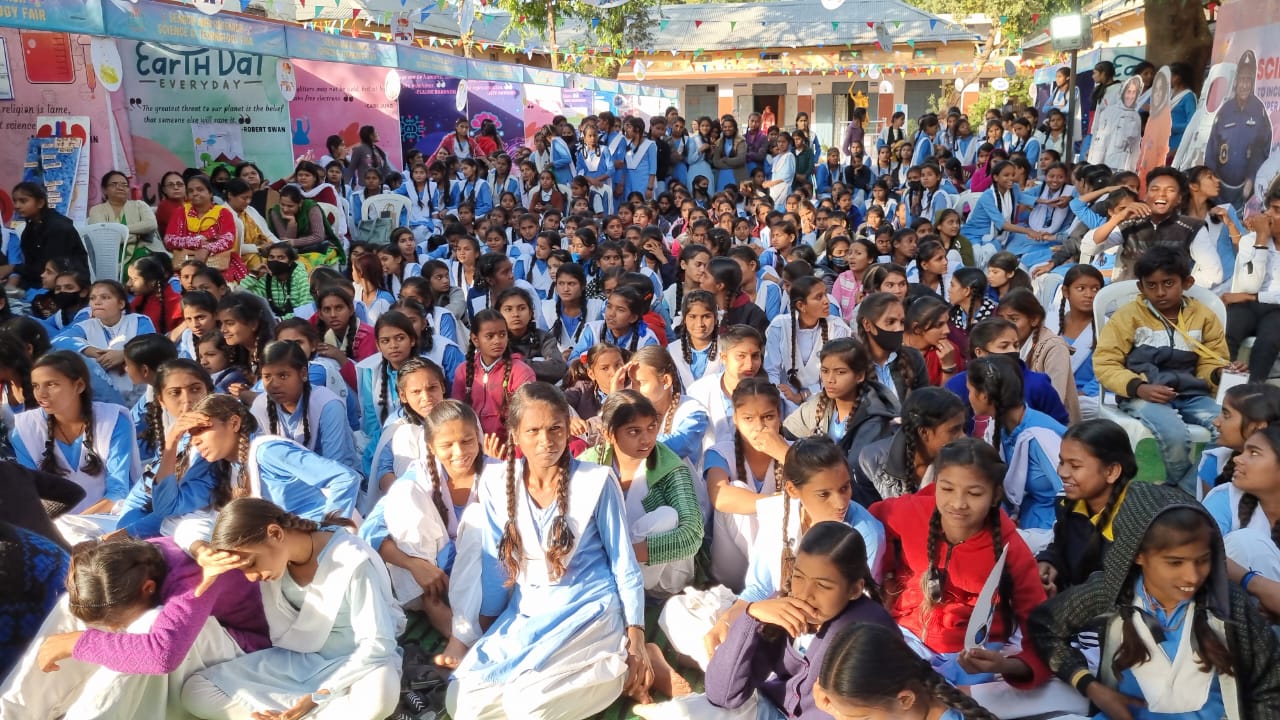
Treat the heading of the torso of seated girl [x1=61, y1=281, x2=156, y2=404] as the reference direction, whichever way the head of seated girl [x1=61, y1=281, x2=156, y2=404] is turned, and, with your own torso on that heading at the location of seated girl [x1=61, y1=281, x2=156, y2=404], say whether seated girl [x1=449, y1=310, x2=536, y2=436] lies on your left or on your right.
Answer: on your left

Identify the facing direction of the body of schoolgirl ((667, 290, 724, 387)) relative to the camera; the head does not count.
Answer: toward the camera

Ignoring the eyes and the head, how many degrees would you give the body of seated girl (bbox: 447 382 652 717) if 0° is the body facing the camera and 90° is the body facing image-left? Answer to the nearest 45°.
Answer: approximately 0°

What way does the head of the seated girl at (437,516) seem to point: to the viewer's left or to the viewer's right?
to the viewer's right

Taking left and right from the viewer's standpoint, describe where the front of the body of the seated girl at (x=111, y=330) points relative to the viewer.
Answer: facing the viewer

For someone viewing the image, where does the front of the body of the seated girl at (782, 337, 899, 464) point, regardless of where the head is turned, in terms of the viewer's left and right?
facing the viewer and to the left of the viewer

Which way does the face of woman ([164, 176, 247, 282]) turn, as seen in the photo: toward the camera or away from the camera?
toward the camera

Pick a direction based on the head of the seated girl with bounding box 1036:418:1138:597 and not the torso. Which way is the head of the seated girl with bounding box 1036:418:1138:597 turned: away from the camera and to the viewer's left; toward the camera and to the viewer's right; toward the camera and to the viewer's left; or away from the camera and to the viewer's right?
toward the camera and to the viewer's left

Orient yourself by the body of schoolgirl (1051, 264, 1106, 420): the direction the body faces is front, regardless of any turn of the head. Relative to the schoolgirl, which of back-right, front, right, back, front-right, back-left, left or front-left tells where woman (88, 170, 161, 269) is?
back-right

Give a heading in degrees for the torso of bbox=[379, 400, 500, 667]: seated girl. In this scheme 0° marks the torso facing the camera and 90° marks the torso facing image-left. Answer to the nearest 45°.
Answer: approximately 0°

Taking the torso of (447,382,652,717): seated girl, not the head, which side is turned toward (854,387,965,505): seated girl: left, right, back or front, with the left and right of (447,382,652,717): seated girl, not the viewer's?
left

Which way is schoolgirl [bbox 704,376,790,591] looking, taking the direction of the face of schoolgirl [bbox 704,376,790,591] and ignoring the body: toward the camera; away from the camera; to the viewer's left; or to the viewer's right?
toward the camera
